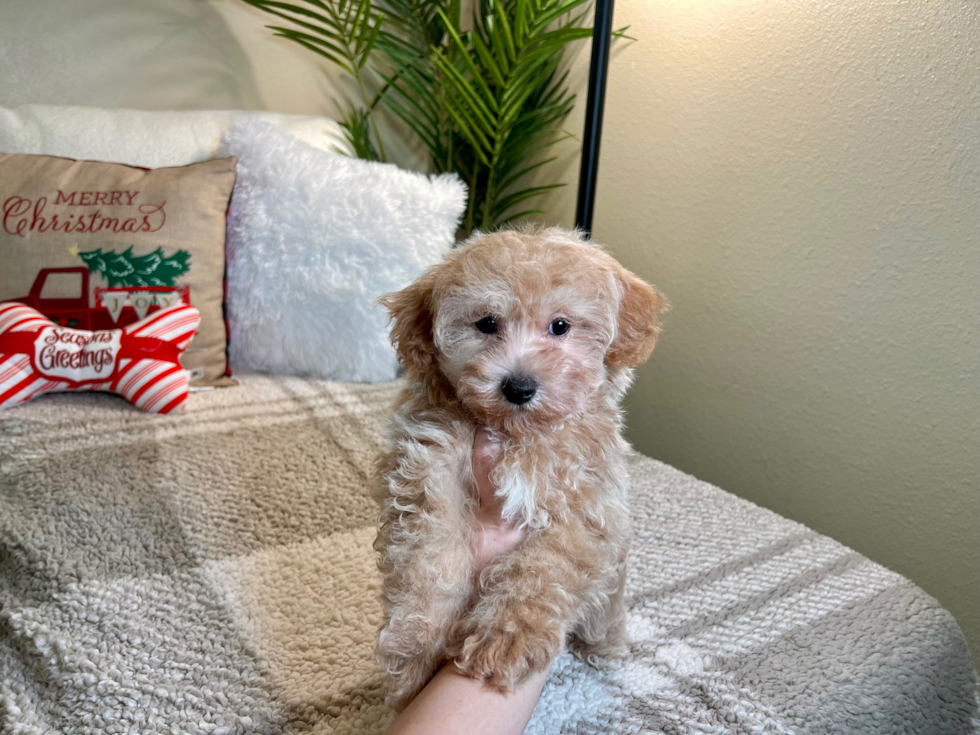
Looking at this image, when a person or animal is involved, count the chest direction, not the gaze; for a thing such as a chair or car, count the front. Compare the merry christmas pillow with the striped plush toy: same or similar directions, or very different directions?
same or similar directions

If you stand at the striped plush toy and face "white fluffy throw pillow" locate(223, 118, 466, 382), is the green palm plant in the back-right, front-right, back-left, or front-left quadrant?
front-left

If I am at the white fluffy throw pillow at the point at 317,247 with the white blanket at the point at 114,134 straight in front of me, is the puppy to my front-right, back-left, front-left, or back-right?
back-left

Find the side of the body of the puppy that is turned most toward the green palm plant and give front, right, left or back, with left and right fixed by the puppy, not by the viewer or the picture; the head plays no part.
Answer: back

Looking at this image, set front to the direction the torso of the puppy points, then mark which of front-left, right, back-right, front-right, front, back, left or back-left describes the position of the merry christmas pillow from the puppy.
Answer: back-right

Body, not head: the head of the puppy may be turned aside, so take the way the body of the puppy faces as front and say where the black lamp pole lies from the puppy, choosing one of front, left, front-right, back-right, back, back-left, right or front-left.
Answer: back

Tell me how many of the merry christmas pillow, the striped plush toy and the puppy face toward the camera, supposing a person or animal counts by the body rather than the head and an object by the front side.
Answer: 3

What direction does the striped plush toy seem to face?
toward the camera

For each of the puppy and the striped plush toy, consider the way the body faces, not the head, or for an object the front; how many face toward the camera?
2

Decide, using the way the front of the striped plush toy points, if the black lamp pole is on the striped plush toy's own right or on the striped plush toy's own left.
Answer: on the striped plush toy's own left

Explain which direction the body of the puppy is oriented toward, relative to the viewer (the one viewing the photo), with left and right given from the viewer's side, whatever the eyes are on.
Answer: facing the viewer
